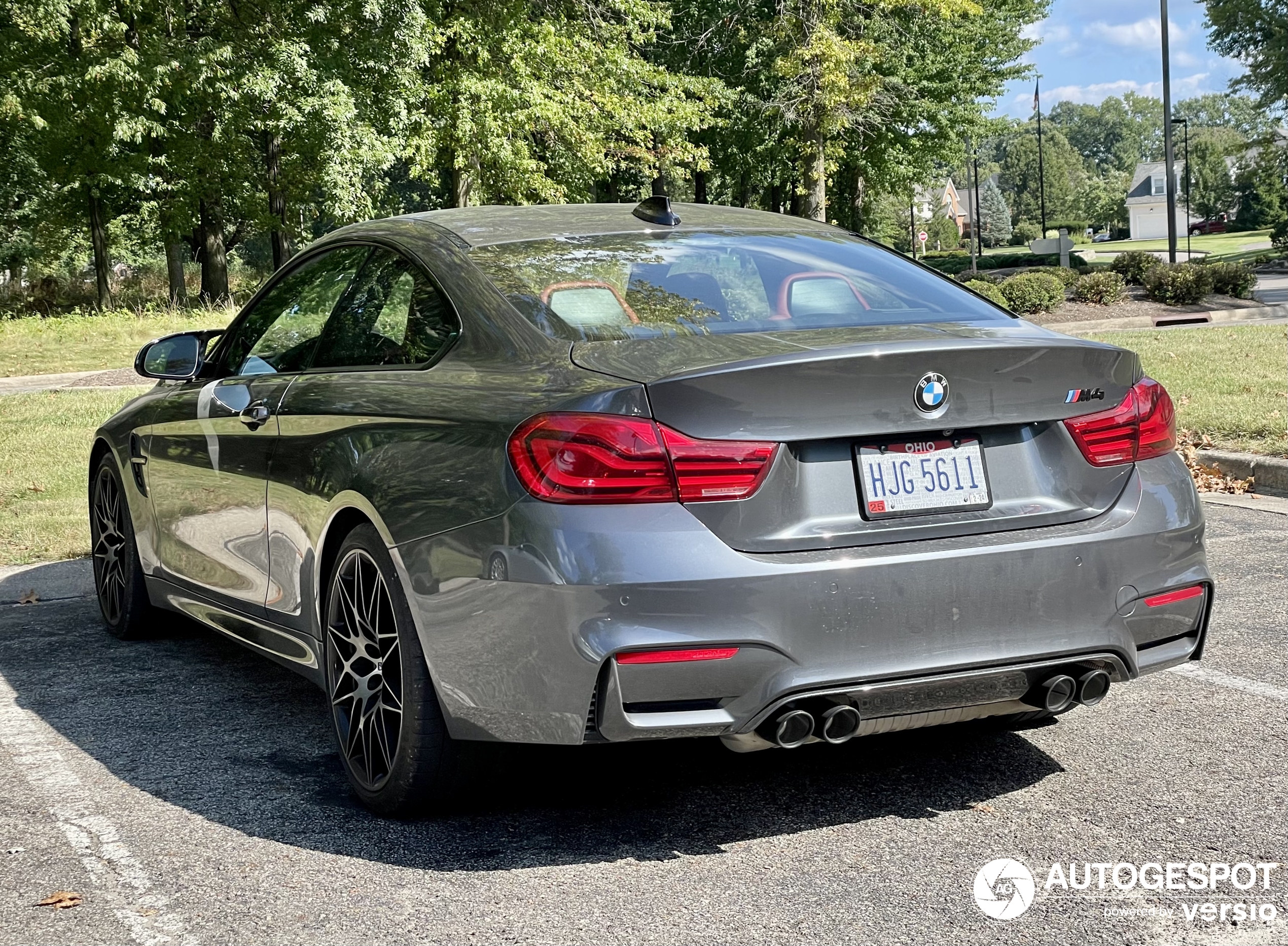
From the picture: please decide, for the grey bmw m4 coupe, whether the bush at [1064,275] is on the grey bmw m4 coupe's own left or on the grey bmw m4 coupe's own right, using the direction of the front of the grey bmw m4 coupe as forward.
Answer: on the grey bmw m4 coupe's own right

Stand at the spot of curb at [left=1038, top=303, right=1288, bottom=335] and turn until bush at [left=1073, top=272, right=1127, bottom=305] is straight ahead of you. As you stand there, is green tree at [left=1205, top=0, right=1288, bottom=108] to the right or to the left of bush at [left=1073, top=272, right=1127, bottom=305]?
right

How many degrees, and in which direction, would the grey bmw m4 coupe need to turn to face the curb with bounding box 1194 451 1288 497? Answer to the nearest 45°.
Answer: approximately 90° to its right

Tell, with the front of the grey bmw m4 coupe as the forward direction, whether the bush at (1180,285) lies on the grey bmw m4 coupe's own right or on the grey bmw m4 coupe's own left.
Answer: on the grey bmw m4 coupe's own right

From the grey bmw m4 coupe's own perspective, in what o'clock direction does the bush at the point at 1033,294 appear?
The bush is roughly at 2 o'clock from the grey bmw m4 coupe.

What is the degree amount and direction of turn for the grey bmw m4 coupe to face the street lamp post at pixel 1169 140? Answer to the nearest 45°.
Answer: approximately 45° to its right

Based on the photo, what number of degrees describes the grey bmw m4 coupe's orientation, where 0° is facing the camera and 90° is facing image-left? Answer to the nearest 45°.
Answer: approximately 135°

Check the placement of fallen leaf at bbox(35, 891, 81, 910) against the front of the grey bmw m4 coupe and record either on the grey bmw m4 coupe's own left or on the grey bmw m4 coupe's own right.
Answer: on the grey bmw m4 coupe's own left
